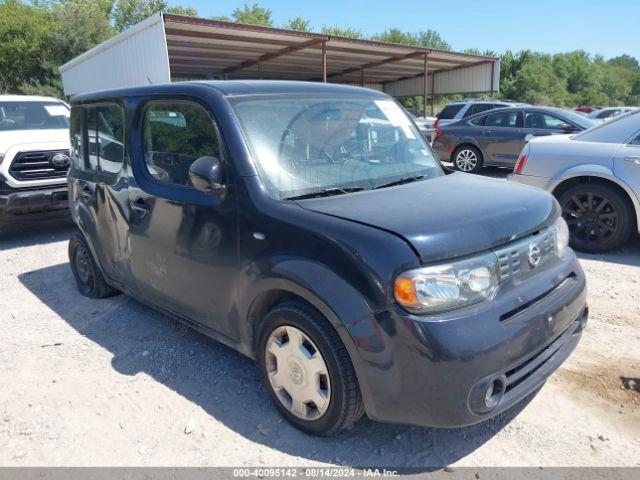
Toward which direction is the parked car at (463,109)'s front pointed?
to the viewer's right

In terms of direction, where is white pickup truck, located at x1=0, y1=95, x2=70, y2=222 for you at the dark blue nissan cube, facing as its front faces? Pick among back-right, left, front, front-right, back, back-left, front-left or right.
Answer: back

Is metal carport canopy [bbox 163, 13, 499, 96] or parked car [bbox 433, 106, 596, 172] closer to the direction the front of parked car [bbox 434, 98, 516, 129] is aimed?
the parked car

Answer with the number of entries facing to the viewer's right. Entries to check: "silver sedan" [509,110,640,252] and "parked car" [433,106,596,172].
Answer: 2

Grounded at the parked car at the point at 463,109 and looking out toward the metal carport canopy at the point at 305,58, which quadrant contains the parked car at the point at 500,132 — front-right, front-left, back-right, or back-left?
back-left

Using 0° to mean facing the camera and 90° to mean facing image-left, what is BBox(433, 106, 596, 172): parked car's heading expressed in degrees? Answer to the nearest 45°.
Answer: approximately 270°

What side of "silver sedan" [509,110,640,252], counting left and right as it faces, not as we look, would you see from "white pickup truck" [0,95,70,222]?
back

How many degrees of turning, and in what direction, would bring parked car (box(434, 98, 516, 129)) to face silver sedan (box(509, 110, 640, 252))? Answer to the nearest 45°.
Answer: approximately 90° to its right

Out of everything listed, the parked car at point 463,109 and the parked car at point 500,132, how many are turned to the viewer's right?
2

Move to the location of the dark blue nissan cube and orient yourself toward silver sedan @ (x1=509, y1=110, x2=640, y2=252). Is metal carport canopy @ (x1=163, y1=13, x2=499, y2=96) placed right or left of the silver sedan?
left

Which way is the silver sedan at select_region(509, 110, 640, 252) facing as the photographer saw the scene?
facing to the right of the viewer
